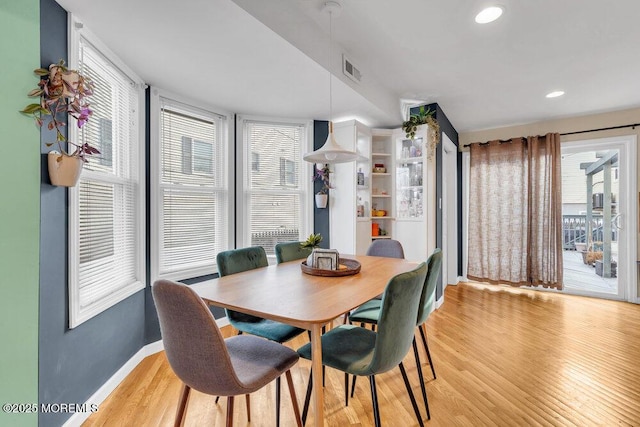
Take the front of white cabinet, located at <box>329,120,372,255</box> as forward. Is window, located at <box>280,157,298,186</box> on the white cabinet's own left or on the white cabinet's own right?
on the white cabinet's own right

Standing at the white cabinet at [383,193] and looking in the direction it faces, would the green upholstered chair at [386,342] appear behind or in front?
in front

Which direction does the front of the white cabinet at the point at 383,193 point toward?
toward the camera

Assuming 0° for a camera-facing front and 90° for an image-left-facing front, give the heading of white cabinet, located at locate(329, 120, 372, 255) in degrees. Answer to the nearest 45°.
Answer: approximately 315°

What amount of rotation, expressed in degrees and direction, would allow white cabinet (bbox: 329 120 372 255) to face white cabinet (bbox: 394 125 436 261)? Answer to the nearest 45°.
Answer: approximately 45° to its left

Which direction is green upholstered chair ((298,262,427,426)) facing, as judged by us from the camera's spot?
facing away from the viewer and to the left of the viewer

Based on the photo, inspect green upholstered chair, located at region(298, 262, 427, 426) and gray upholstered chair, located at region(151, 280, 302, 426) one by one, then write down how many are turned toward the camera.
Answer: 0

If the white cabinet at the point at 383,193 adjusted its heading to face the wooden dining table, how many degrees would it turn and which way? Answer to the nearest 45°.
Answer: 0° — it already faces it

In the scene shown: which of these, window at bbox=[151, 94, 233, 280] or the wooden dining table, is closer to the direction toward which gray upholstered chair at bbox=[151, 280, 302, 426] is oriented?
the wooden dining table

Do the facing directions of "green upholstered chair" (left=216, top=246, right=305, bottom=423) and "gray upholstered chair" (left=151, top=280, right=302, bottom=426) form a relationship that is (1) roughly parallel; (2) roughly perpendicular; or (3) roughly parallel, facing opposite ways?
roughly perpendicular

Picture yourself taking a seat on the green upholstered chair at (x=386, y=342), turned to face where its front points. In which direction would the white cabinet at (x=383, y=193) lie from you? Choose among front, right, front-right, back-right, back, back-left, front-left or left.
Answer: front-right

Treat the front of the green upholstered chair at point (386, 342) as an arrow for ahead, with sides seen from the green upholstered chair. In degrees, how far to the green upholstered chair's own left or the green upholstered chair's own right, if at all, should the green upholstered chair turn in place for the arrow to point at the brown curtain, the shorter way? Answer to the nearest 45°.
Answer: approximately 90° to the green upholstered chair's own right

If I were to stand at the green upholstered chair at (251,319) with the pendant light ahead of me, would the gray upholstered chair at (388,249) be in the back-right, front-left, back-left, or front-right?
front-left

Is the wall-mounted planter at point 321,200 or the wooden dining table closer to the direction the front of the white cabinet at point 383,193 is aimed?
the wooden dining table

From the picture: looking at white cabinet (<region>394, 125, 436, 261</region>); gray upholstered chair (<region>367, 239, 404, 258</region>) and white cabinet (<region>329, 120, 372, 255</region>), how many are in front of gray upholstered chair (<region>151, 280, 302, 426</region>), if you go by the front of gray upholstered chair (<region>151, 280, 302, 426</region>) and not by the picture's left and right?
3

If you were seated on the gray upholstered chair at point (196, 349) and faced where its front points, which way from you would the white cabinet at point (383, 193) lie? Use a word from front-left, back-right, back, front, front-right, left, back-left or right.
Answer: front

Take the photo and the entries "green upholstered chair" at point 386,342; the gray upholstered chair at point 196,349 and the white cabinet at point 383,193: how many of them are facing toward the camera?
1

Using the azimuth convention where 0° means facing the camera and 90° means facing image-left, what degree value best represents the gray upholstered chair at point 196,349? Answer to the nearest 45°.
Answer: approximately 225°
